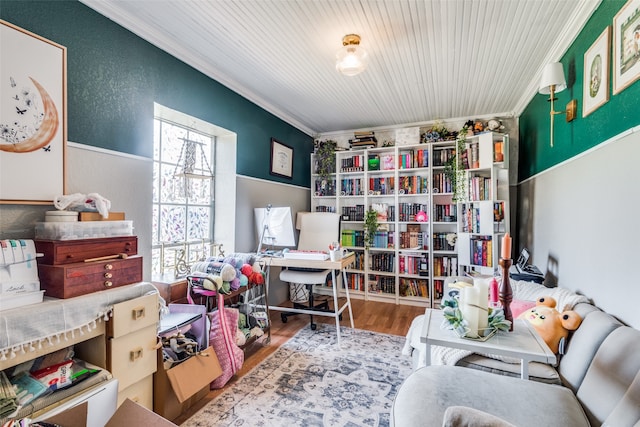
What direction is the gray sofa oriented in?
to the viewer's left

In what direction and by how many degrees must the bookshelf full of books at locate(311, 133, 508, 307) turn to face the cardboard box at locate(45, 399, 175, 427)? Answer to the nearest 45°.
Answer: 0° — it already faces it

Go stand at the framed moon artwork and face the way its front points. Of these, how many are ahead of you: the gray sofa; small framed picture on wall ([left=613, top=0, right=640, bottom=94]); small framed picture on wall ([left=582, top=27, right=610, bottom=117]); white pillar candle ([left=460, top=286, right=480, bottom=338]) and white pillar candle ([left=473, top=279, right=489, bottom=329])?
5

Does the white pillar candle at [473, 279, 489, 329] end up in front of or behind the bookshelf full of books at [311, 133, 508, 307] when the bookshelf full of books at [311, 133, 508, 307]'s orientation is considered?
in front

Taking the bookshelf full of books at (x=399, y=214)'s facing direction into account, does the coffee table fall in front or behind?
in front

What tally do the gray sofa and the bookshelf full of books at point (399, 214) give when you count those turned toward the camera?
1

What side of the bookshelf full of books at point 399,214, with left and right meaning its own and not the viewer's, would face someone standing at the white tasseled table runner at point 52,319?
front

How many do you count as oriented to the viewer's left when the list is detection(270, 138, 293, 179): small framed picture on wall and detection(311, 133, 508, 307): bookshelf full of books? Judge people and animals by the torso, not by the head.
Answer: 0
